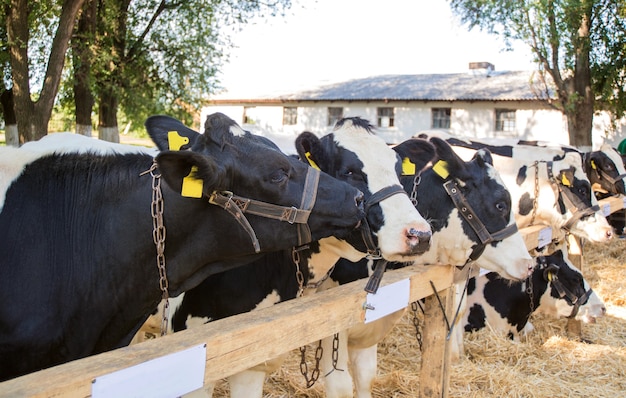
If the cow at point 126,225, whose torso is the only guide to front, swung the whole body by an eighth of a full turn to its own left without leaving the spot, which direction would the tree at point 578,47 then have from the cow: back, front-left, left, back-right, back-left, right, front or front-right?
front

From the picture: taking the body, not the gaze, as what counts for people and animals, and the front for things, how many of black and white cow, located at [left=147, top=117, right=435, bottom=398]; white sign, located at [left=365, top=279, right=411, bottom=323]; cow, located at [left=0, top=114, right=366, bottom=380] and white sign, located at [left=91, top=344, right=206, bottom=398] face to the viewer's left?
0

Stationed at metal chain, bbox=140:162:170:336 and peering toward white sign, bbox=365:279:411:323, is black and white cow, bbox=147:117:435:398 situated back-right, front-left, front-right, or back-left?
front-left

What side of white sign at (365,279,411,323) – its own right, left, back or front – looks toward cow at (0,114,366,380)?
right

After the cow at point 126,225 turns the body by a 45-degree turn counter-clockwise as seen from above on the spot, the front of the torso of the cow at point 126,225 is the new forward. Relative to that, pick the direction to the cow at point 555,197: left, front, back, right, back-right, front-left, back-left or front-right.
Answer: front

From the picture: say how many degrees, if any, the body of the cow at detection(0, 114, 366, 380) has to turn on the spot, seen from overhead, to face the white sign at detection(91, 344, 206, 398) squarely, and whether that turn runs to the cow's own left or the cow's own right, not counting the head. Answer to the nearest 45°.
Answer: approximately 90° to the cow's own right

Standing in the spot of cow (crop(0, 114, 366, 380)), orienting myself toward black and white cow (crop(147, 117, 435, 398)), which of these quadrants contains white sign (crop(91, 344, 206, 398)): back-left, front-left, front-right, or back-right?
back-right

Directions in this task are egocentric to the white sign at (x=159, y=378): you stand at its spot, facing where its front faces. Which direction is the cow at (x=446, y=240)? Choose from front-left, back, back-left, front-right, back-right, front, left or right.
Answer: left

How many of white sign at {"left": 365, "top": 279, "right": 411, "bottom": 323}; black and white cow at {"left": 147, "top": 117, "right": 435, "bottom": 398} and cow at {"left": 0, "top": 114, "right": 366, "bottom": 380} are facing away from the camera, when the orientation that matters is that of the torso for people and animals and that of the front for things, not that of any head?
0

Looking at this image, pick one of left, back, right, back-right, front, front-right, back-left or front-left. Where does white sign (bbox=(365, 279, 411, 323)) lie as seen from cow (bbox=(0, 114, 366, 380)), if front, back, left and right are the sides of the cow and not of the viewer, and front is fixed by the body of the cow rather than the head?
front

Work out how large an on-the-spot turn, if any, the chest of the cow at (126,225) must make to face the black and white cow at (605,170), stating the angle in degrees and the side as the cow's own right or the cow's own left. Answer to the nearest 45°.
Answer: approximately 45° to the cow's own left

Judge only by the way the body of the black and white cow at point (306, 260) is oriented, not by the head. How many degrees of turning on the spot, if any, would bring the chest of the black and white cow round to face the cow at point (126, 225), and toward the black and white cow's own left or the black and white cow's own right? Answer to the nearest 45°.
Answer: approximately 90° to the black and white cow's own right

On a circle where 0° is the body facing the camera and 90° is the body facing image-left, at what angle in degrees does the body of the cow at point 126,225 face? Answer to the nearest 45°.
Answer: approximately 270°
